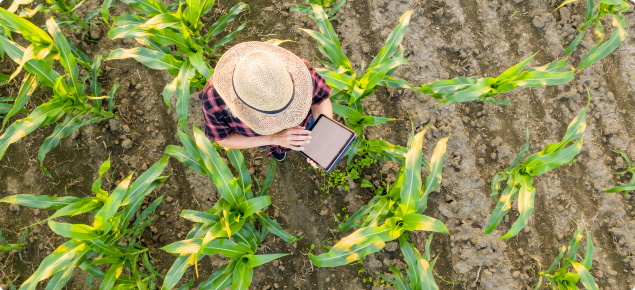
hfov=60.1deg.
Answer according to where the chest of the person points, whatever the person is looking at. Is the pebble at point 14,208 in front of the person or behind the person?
behind

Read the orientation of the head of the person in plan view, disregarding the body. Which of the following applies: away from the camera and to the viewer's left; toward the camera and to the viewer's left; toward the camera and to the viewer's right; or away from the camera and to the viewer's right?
toward the camera and to the viewer's right

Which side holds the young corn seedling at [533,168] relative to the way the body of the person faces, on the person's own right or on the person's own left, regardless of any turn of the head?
on the person's own left

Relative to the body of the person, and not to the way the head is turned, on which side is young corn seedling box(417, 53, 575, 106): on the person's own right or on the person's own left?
on the person's own left

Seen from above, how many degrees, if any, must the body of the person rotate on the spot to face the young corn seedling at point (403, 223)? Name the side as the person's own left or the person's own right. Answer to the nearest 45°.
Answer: approximately 45° to the person's own left

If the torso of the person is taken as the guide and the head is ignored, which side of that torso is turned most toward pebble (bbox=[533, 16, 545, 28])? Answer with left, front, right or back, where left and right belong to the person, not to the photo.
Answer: left

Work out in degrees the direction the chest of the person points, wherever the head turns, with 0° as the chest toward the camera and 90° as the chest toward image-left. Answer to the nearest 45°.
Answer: approximately 315°
